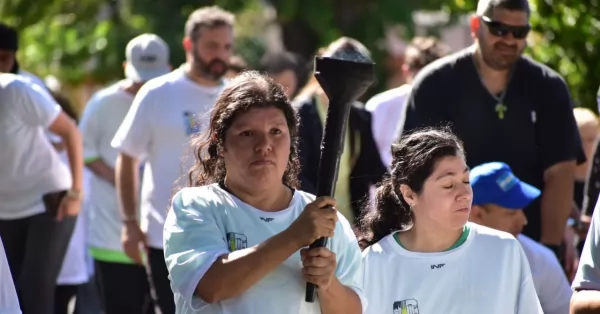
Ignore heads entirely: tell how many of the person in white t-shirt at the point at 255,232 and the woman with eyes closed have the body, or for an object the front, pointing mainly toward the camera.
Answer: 2

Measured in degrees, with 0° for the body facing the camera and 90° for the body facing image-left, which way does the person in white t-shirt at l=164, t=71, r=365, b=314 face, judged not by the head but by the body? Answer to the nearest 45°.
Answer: approximately 0°

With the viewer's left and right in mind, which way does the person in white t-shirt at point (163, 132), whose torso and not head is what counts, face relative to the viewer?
facing the viewer and to the right of the viewer

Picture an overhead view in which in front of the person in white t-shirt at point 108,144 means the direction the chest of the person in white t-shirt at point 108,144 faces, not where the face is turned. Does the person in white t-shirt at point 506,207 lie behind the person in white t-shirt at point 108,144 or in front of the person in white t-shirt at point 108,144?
in front

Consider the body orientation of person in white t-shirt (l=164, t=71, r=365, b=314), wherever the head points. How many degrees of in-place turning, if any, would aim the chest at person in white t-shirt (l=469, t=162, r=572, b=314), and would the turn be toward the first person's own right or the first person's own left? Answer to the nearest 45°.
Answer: approximately 135° to the first person's own left
